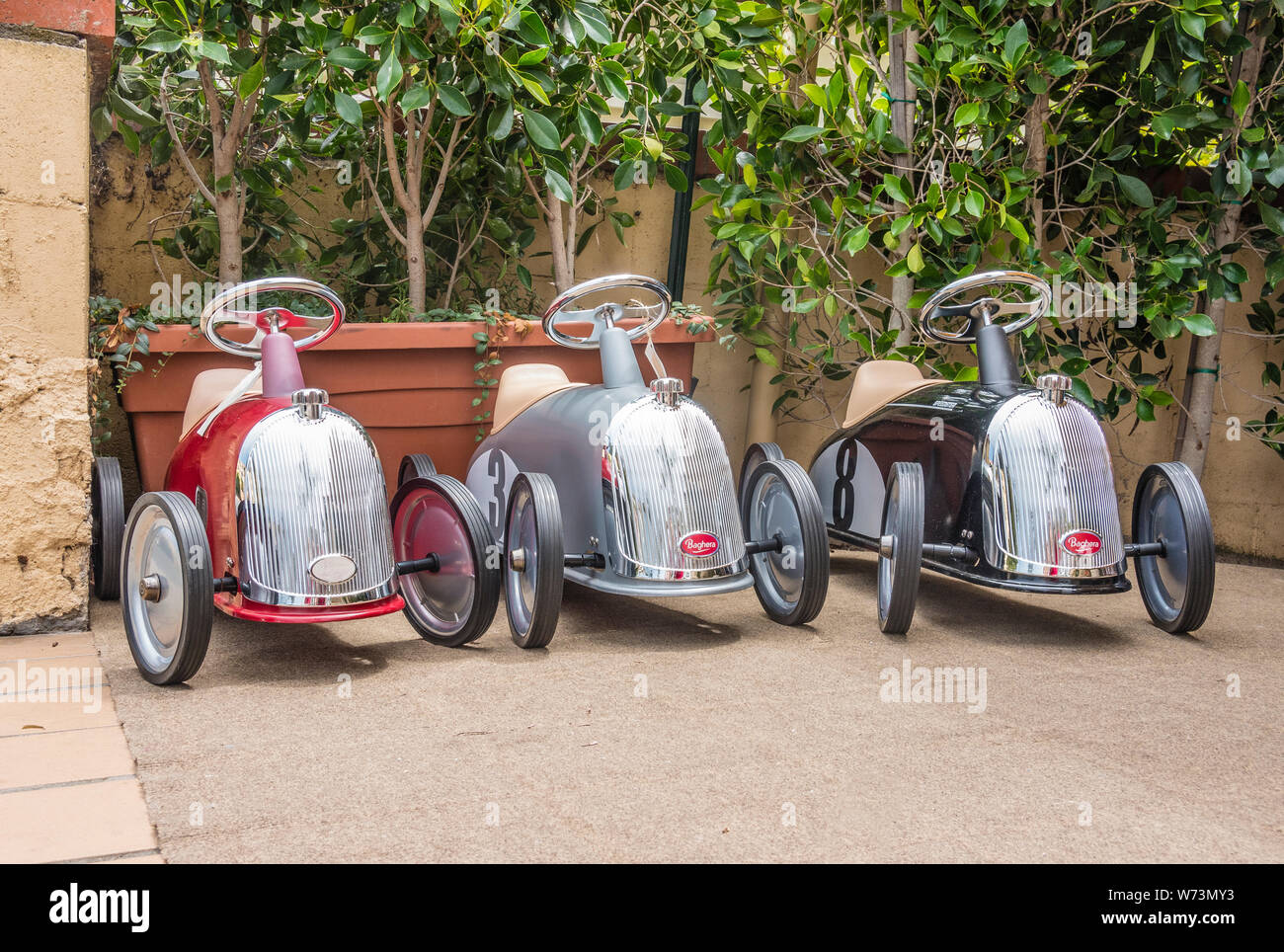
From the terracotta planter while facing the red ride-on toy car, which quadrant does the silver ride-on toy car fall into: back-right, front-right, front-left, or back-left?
front-left

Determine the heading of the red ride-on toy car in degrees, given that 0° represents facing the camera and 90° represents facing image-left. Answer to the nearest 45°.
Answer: approximately 315°

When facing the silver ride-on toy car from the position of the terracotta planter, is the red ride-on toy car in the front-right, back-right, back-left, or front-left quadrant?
front-right

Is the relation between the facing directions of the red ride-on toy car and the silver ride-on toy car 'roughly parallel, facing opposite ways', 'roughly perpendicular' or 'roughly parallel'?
roughly parallel

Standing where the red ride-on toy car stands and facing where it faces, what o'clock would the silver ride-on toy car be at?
The silver ride-on toy car is roughly at 10 o'clock from the red ride-on toy car.

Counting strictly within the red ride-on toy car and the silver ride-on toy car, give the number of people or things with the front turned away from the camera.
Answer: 0

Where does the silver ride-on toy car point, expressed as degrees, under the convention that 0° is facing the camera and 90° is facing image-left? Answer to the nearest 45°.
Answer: approximately 315°

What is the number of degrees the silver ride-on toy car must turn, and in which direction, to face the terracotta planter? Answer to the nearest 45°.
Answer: approximately 180°

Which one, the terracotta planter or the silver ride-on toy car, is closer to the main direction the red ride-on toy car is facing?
the silver ride-on toy car
